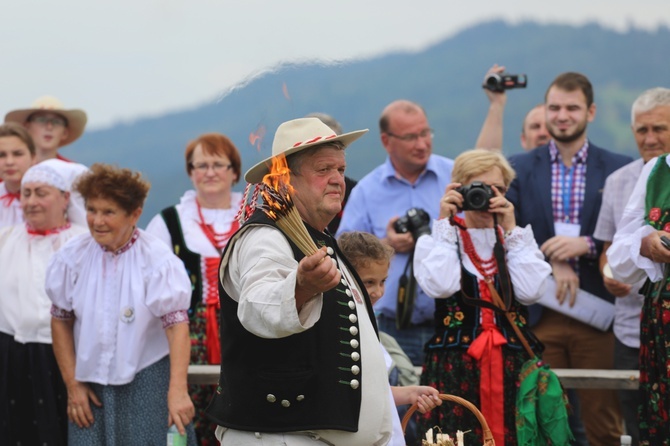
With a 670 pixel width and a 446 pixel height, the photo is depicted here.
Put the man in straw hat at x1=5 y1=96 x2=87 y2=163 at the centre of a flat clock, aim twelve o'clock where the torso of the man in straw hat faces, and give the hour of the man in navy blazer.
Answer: The man in navy blazer is roughly at 10 o'clock from the man in straw hat.

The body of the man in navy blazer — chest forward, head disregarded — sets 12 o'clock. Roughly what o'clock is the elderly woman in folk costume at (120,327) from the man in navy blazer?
The elderly woman in folk costume is roughly at 2 o'clock from the man in navy blazer.

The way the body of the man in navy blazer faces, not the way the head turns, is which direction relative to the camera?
toward the camera

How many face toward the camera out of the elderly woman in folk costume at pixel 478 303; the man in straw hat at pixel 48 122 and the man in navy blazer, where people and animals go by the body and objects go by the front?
3

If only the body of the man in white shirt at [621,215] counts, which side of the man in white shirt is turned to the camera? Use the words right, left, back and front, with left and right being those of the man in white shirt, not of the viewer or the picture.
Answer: front

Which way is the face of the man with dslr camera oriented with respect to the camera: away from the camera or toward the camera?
toward the camera

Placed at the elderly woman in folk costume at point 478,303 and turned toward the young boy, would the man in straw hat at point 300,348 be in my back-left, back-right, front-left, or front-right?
front-left

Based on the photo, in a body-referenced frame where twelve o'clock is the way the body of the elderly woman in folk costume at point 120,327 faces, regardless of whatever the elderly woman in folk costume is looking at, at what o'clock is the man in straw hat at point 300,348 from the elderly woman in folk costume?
The man in straw hat is roughly at 10 o'clock from the elderly woman in folk costume.

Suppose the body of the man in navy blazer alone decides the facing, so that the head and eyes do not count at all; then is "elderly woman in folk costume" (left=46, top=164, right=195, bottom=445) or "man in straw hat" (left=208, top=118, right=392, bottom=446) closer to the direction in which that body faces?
the man in straw hat

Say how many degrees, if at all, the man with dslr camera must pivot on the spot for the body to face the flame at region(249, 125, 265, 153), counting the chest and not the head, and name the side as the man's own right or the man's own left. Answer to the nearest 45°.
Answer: approximately 45° to the man's own right

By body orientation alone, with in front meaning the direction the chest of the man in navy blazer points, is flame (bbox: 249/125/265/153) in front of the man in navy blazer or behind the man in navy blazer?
in front

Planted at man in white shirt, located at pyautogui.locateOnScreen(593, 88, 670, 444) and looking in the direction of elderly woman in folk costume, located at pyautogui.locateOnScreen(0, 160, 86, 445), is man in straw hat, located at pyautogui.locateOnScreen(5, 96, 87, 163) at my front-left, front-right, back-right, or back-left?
front-right

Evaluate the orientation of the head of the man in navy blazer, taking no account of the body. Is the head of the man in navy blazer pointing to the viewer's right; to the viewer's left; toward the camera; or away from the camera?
toward the camera

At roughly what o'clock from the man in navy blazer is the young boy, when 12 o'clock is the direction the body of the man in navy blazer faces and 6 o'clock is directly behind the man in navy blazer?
The young boy is roughly at 1 o'clock from the man in navy blazer.

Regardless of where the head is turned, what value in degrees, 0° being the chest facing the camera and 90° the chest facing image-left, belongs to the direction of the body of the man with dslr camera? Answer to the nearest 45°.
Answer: approximately 315°

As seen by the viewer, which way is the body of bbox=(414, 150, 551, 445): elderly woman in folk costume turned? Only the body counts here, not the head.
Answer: toward the camera
